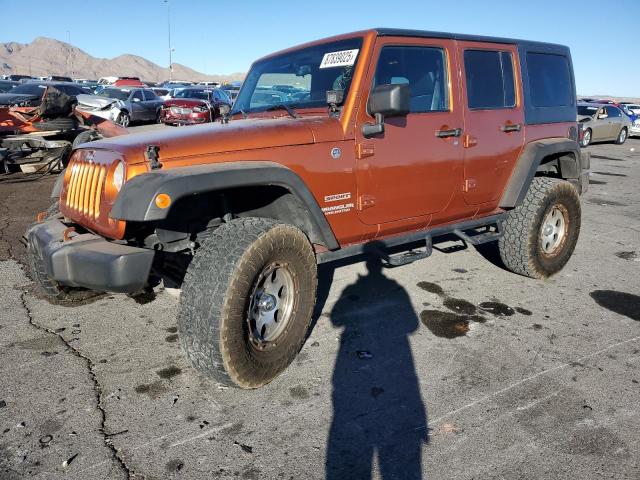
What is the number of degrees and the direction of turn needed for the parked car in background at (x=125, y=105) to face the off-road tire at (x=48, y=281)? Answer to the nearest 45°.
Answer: approximately 45° to its left
